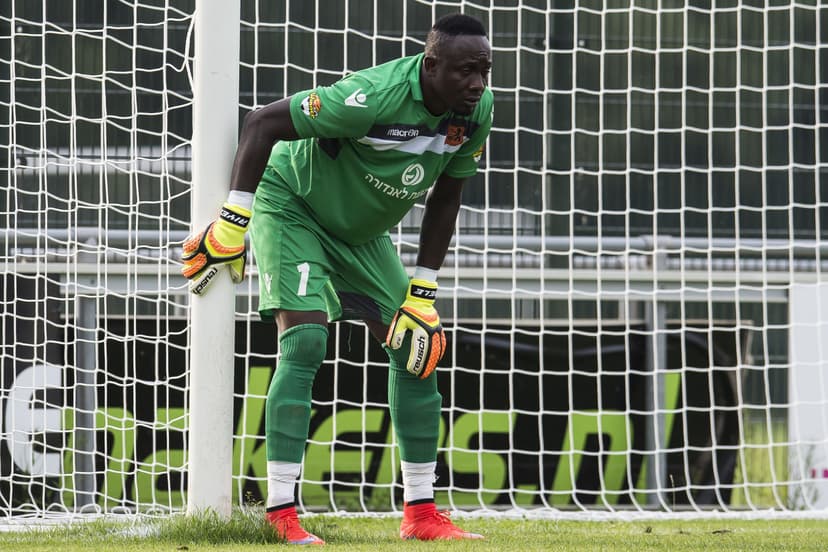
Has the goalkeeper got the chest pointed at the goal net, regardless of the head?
no

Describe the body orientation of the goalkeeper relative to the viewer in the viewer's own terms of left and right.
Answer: facing the viewer and to the right of the viewer
